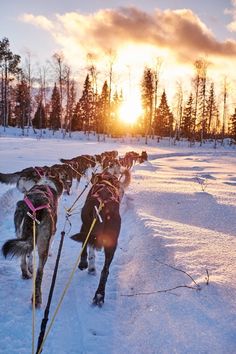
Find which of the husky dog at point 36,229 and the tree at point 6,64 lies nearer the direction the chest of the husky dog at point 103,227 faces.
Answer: the tree

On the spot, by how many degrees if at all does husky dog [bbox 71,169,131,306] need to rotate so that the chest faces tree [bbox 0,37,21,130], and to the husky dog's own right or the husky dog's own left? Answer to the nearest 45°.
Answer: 0° — it already faces it

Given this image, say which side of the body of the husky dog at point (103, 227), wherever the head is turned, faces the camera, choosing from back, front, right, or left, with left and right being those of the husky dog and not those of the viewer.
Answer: back

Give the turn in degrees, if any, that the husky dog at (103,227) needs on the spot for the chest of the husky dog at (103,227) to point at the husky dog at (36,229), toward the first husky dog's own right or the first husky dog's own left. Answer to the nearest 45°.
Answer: approximately 135° to the first husky dog's own left
